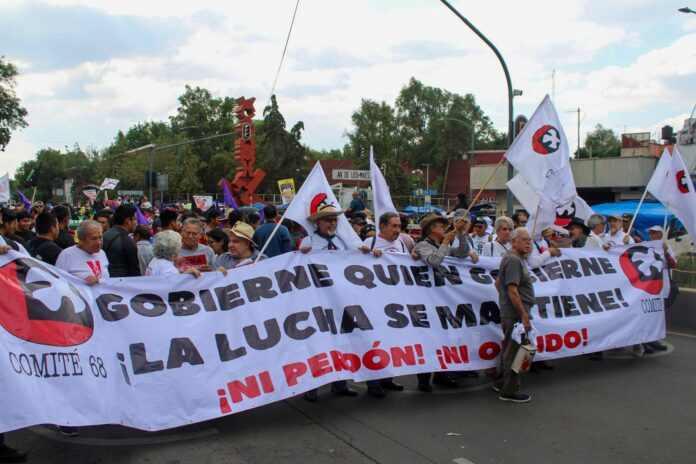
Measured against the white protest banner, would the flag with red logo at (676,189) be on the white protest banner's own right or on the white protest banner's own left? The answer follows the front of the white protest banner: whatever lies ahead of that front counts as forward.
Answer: on the white protest banner's own left

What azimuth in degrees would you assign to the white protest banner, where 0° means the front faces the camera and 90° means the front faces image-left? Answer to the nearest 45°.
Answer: approximately 315°

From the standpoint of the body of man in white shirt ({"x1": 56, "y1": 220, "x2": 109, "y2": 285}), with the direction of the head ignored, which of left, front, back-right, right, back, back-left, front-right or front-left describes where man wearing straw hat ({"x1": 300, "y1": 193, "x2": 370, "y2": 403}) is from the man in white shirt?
front-left

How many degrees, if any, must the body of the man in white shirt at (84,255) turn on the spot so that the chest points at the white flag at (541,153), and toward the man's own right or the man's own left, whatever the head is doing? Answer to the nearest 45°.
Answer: approximately 45° to the man's own left

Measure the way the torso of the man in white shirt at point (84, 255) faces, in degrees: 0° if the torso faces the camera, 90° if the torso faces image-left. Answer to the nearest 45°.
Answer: approximately 315°

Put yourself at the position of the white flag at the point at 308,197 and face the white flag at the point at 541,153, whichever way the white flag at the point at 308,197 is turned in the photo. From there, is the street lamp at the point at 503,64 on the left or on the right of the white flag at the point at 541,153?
left

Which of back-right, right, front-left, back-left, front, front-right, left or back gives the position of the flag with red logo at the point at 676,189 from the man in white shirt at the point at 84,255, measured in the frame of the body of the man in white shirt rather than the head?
front-left
